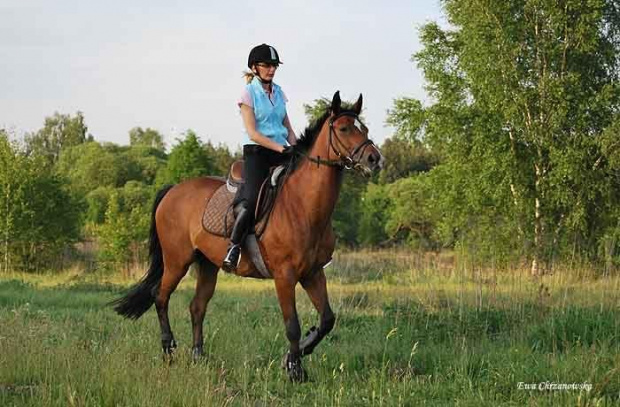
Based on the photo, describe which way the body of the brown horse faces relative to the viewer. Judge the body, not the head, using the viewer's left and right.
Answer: facing the viewer and to the right of the viewer

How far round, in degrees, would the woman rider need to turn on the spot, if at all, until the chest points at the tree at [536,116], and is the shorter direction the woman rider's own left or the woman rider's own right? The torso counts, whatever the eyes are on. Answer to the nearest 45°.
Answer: approximately 90° to the woman rider's own left

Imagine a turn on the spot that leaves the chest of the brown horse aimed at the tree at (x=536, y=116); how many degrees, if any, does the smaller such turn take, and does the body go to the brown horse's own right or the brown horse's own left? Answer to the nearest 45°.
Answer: approximately 90° to the brown horse's own left

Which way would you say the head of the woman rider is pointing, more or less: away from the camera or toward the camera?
toward the camera

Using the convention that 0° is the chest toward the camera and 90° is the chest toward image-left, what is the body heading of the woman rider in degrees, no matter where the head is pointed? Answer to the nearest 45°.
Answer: approximately 315°
